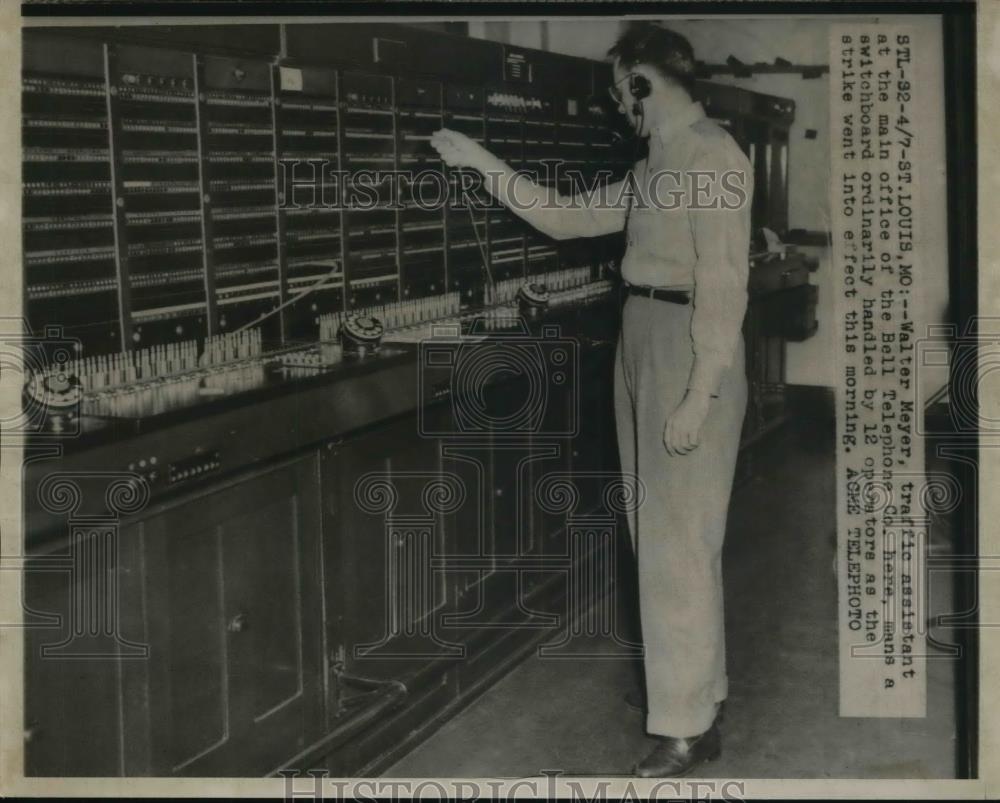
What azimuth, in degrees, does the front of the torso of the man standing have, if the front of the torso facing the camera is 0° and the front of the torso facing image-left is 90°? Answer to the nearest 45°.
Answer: approximately 90°

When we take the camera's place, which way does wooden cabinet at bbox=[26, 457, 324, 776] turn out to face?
facing the viewer and to the right of the viewer

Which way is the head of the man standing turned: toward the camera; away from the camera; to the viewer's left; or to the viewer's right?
to the viewer's left

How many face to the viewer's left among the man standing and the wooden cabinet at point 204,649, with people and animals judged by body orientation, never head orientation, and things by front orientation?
1

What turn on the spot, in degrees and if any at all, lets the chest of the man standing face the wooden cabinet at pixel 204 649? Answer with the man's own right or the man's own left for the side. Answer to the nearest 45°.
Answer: approximately 45° to the man's own left

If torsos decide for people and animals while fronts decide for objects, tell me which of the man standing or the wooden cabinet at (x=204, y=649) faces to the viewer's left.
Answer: the man standing

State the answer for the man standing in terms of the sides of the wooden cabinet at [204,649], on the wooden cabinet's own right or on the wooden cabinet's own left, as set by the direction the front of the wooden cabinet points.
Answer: on the wooden cabinet's own left
